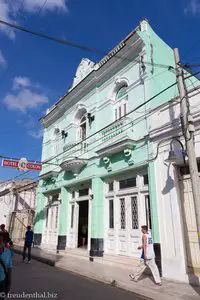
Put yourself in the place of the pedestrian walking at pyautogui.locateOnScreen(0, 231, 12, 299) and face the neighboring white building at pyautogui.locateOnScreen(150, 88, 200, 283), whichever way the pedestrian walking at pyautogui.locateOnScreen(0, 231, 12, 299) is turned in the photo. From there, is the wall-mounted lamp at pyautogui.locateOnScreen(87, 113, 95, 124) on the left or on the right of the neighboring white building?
left

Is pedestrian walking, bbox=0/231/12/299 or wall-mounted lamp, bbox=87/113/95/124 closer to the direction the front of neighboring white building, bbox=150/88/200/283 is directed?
the pedestrian walking

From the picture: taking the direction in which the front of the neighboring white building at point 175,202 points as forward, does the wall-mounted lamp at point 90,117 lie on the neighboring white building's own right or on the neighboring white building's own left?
on the neighboring white building's own right

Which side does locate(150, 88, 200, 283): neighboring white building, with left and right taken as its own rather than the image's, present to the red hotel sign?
right

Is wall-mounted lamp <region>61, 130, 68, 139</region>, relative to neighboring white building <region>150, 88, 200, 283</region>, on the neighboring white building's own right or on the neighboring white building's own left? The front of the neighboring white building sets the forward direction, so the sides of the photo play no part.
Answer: on the neighboring white building's own right

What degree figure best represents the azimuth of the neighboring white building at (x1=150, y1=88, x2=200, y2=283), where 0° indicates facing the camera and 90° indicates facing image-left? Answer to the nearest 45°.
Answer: approximately 45°

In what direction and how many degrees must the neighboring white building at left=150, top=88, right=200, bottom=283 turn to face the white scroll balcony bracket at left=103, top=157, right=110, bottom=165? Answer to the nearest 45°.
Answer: approximately 90° to its right

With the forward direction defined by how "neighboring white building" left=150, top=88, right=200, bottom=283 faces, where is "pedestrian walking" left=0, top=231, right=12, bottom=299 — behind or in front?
in front
